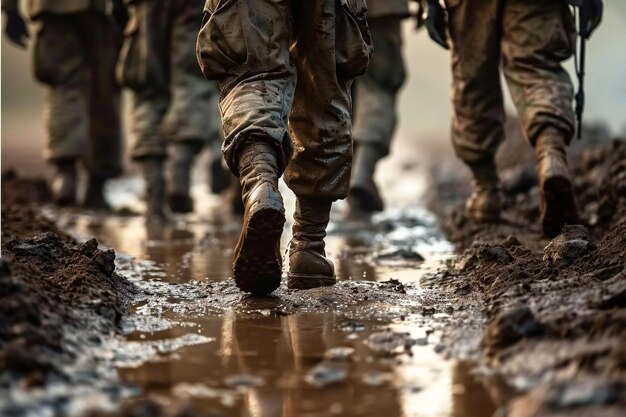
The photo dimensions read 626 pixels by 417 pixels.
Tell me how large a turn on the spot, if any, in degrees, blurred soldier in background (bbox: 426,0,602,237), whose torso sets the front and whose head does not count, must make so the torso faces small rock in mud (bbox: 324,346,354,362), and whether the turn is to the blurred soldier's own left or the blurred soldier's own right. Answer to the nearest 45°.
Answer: approximately 180°

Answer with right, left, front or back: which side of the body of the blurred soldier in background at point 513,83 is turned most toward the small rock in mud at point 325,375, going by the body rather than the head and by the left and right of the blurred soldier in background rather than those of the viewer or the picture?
back

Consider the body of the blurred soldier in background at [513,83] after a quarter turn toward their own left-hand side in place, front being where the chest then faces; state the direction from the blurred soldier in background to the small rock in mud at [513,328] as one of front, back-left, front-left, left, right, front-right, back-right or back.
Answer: left

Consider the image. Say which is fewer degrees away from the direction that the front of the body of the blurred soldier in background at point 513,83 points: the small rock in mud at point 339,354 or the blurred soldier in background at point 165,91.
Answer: the blurred soldier in background

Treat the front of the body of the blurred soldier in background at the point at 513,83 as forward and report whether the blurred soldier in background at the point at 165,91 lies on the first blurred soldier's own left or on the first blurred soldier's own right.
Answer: on the first blurred soldier's own left

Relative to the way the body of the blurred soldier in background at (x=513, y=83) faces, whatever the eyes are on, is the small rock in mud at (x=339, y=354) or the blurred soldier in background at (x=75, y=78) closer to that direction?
the blurred soldier in background

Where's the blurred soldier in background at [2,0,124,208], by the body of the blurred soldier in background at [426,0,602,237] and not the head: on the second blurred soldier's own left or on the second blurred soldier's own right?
on the second blurred soldier's own left

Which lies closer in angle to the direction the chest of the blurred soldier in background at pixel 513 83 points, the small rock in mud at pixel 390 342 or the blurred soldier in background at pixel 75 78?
the blurred soldier in background

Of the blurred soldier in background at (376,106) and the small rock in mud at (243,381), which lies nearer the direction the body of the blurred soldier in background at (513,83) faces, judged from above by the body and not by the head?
the blurred soldier in background

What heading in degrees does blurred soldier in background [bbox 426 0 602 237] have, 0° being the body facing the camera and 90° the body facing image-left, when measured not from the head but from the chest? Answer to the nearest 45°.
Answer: approximately 180°

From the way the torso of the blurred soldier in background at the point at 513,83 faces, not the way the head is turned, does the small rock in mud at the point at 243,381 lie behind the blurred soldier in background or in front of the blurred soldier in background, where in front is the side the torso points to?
behind

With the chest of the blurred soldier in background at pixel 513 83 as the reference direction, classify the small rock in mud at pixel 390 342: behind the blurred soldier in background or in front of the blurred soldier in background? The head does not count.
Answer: behind
